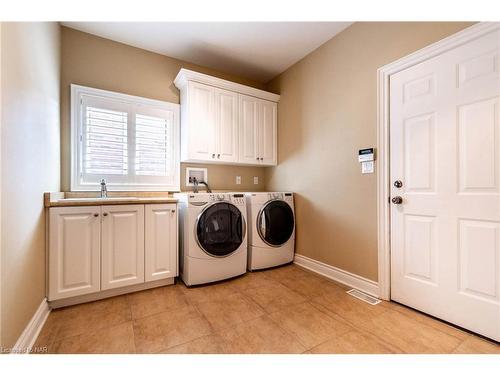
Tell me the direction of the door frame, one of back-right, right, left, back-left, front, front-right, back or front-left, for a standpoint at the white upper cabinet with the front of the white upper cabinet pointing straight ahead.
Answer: front

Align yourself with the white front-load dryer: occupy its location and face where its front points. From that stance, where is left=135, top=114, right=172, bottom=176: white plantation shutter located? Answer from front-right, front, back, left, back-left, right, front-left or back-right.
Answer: back-right

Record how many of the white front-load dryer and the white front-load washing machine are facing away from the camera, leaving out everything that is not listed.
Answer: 0

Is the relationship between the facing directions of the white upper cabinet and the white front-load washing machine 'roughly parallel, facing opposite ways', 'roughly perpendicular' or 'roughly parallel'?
roughly parallel

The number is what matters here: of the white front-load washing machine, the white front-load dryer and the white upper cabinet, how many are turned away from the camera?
0

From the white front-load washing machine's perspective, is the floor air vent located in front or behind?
in front

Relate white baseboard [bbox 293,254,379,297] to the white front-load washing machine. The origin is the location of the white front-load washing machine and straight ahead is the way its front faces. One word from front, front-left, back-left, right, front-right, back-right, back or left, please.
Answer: front-left

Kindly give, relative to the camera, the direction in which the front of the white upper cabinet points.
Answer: facing the viewer and to the right of the viewer

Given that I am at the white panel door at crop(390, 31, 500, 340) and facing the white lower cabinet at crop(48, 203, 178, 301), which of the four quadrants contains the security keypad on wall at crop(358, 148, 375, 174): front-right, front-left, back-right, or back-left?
front-right

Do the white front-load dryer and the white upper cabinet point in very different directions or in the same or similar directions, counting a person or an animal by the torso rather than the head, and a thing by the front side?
same or similar directions

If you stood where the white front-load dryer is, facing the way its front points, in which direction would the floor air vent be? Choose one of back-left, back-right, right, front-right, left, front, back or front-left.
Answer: front
